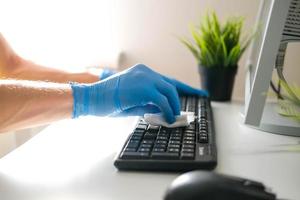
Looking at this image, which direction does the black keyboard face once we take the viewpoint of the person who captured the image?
facing to the left of the viewer

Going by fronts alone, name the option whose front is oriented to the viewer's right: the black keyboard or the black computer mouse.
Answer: the black computer mouse

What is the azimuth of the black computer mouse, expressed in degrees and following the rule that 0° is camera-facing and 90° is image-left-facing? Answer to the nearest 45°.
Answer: approximately 270°

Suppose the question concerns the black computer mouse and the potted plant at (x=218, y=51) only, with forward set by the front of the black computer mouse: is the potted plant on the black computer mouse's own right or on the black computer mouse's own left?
on the black computer mouse's own left

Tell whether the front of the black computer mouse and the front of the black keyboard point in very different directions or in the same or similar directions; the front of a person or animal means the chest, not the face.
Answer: very different directions
